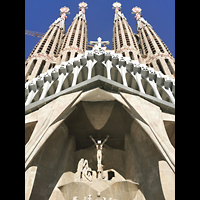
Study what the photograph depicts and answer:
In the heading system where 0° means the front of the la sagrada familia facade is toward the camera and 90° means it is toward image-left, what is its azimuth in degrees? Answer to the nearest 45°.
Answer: approximately 0°
